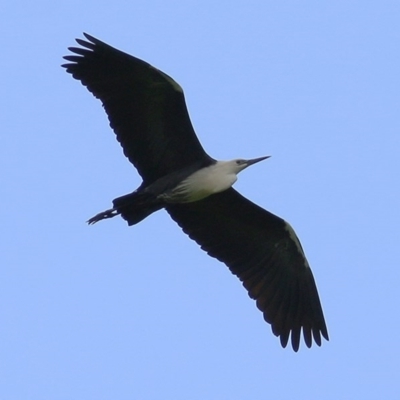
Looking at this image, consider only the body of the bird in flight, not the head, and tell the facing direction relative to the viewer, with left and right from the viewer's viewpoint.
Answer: facing to the right of the viewer
